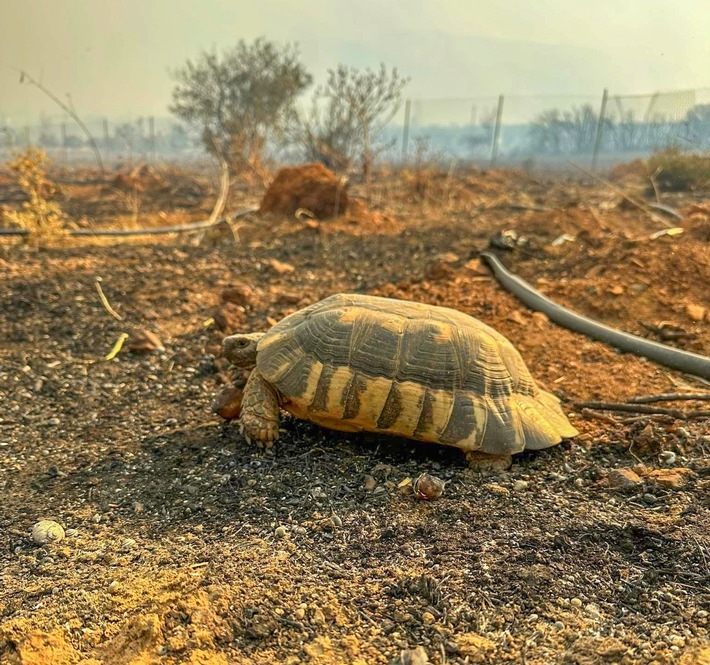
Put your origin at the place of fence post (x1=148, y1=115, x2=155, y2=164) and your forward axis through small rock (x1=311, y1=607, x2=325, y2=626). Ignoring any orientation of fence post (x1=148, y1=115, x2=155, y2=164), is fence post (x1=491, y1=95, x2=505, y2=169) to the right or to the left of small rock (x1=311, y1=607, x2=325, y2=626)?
left

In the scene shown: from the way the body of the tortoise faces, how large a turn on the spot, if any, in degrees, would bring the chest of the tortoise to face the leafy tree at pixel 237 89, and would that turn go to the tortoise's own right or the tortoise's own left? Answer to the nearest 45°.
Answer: approximately 90° to the tortoise's own right

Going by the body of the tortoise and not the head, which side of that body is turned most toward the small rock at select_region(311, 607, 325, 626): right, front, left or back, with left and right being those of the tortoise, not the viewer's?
left

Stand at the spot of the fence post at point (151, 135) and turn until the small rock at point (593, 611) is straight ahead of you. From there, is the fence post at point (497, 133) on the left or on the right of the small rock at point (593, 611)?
left

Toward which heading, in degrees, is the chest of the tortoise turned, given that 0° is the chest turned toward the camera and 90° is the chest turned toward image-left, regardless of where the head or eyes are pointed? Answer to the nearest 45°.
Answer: approximately 90°

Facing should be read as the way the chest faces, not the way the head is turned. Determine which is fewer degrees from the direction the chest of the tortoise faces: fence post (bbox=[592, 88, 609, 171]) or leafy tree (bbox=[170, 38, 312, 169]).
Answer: the leafy tree

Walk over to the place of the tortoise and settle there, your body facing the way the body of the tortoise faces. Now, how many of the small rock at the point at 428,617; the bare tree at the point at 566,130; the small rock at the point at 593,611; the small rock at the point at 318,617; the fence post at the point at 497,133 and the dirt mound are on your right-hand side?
3

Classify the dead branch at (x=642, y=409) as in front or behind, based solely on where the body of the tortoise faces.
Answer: behind

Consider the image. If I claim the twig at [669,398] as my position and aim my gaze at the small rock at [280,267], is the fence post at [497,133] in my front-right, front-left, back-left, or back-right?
front-right

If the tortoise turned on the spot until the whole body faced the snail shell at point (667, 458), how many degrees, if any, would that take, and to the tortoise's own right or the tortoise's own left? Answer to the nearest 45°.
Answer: approximately 180°

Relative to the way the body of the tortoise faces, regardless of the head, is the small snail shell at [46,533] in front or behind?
in front

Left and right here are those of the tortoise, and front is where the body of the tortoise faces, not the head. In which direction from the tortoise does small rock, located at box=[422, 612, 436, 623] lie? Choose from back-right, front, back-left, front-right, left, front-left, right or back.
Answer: left

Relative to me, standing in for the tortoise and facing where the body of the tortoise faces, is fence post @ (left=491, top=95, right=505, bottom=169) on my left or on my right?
on my right

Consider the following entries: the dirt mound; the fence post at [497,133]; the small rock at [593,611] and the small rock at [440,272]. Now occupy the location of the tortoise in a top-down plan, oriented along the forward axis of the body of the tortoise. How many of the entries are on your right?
3

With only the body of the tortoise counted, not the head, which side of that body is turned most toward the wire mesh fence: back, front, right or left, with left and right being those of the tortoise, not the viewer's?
right

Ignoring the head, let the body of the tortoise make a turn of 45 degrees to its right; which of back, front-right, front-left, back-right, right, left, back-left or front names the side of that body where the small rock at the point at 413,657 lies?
back-left

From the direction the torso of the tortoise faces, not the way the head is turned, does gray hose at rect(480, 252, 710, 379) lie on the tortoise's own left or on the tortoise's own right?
on the tortoise's own right

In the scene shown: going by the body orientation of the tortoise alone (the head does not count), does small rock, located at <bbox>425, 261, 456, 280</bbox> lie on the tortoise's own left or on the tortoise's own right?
on the tortoise's own right
